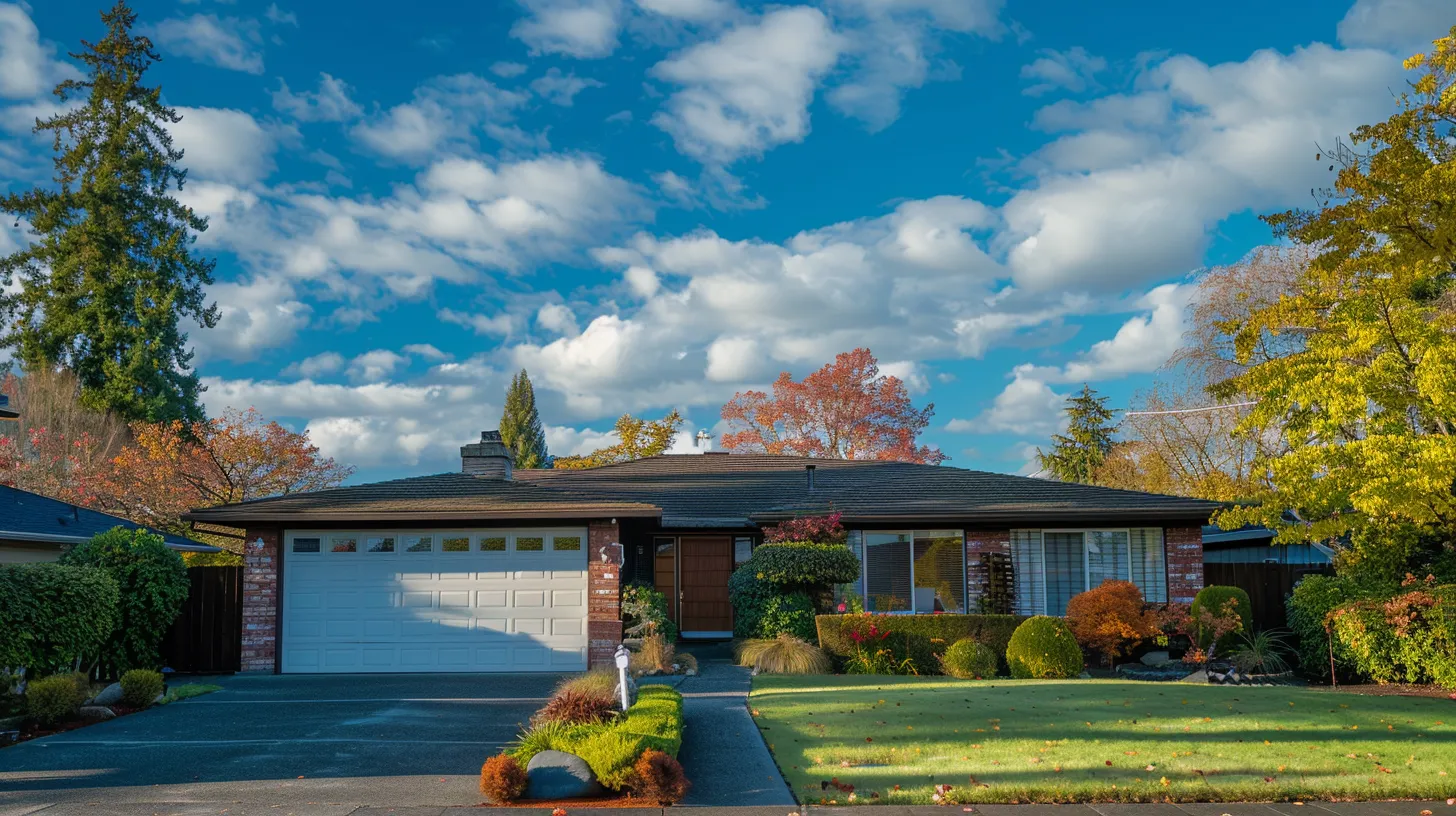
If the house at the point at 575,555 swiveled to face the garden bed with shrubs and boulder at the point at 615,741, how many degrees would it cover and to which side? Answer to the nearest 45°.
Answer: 0° — it already faces it

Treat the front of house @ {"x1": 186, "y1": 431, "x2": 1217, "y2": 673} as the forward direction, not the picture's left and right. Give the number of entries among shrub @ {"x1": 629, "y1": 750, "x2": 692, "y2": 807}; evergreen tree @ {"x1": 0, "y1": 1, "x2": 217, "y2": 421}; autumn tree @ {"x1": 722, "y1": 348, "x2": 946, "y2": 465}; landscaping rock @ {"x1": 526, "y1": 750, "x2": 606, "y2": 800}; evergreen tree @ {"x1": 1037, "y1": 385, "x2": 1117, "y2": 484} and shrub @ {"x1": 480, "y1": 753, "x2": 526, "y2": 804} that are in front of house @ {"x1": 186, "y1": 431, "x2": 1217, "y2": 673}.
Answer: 3

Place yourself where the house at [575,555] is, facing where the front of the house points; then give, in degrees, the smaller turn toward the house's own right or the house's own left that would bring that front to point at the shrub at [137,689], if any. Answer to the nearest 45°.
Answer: approximately 45° to the house's own right

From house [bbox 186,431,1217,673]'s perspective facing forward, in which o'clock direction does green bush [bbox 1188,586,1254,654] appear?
The green bush is roughly at 9 o'clock from the house.

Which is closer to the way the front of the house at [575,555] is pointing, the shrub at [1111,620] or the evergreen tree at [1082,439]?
the shrub

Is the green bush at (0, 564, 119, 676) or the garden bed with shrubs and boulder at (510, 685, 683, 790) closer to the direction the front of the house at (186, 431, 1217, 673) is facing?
the garden bed with shrubs and boulder

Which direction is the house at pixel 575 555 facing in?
toward the camera

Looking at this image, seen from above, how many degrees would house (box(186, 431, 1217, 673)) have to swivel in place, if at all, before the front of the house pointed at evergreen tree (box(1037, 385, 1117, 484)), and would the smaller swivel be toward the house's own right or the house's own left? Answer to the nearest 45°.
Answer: approximately 135° to the house's own left

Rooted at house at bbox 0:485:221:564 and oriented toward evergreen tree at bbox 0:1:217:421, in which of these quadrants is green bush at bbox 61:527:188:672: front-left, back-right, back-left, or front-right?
back-right

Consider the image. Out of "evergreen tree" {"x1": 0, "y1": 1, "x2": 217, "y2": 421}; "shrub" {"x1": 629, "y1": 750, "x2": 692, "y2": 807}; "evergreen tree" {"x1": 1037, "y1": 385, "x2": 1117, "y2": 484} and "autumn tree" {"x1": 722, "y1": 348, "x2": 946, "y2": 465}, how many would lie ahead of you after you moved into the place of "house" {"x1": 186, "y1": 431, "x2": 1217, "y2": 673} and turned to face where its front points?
1

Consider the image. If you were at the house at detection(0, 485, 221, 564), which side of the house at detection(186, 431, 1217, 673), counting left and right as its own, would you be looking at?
right

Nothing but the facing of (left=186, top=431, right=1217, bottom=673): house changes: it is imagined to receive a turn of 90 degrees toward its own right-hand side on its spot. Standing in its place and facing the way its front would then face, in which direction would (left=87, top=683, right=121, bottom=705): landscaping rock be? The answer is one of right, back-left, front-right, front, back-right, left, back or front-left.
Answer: front-left

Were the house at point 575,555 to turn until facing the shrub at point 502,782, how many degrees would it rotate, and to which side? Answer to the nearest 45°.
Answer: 0° — it already faces it

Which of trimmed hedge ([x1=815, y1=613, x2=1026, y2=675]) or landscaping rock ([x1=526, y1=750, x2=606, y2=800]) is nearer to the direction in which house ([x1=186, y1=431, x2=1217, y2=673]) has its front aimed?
the landscaping rock

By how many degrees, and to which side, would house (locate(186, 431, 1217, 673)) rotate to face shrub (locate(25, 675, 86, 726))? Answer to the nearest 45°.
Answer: approximately 45° to its right
